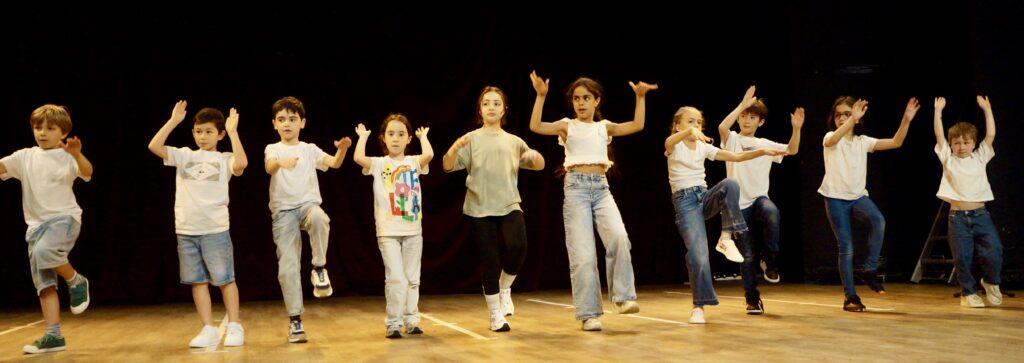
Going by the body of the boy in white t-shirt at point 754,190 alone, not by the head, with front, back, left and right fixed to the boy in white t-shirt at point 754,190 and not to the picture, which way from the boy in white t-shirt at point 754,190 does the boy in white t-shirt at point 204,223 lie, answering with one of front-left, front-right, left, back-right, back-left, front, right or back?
front-right

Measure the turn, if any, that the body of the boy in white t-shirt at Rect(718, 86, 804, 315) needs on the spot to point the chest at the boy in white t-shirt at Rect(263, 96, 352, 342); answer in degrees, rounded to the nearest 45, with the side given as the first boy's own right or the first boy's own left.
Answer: approximately 45° to the first boy's own right

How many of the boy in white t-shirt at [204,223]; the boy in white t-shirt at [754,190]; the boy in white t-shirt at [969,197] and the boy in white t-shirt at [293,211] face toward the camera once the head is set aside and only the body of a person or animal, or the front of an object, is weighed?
4

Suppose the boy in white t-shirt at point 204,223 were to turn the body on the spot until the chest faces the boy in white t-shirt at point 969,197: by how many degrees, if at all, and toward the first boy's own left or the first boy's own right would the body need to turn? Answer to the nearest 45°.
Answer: approximately 90° to the first boy's own left

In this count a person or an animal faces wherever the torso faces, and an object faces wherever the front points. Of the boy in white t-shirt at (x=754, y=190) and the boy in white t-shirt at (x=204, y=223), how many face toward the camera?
2

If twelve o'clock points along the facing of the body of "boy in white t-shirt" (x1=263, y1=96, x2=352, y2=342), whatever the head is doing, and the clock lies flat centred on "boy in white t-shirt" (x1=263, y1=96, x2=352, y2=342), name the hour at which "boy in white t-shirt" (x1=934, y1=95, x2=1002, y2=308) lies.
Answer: "boy in white t-shirt" (x1=934, y1=95, x2=1002, y2=308) is roughly at 9 o'clock from "boy in white t-shirt" (x1=263, y1=96, x2=352, y2=342).

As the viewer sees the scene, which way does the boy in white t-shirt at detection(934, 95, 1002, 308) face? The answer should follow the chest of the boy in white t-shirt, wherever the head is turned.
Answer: toward the camera

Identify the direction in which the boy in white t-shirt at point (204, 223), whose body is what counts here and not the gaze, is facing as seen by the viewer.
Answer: toward the camera

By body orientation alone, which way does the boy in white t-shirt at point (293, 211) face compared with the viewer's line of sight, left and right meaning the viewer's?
facing the viewer
